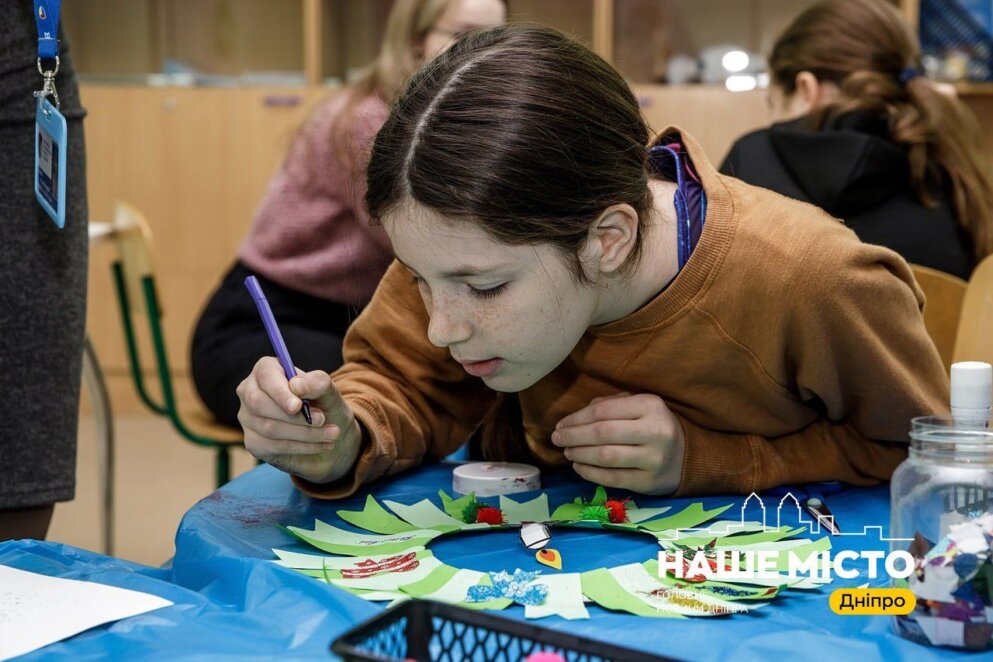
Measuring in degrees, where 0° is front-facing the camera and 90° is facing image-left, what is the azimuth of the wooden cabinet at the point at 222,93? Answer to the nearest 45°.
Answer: approximately 0°

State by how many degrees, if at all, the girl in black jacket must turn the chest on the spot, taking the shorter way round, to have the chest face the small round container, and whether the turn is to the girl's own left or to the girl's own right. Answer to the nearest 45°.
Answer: approximately 135° to the girl's own left

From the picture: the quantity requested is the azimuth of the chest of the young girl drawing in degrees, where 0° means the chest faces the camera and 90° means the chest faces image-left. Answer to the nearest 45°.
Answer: approximately 45°

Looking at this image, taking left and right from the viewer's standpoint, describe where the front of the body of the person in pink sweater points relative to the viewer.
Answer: facing to the right of the viewer

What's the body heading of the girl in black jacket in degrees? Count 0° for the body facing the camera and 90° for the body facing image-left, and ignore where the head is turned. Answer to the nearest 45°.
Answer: approximately 135°

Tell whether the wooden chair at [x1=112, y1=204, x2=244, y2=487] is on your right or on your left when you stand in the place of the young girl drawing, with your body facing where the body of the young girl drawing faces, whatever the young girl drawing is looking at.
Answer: on your right

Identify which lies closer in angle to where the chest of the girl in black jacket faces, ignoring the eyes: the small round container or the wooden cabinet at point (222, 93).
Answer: the wooden cabinet

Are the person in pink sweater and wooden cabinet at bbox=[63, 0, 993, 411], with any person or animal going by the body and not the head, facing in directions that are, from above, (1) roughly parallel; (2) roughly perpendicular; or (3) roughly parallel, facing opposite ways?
roughly perpendicular

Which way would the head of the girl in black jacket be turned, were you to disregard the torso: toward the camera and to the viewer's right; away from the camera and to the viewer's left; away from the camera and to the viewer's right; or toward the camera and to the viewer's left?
away from the camera and to the viewer's left

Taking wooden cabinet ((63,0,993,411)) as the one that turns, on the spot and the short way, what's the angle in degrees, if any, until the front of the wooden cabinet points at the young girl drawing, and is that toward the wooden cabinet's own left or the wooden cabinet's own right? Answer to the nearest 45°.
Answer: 0° — it already faces them

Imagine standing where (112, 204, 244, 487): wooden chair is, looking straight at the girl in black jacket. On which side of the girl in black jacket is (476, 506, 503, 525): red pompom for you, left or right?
right
